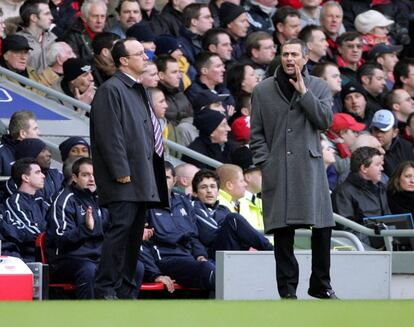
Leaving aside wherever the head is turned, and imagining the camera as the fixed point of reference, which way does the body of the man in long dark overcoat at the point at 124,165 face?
to the viewer's right

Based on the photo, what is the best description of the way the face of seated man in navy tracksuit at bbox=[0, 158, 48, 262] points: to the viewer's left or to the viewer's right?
to the viewer's right

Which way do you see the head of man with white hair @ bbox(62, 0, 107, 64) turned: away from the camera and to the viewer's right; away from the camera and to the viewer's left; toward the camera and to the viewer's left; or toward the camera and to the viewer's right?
toward the camera and to the viewer's right

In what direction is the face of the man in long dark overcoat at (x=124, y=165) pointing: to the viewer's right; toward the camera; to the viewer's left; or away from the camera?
to the viewer's right

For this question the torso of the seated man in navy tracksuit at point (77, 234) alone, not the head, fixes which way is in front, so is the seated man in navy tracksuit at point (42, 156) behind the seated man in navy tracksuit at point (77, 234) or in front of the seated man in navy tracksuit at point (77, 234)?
behind

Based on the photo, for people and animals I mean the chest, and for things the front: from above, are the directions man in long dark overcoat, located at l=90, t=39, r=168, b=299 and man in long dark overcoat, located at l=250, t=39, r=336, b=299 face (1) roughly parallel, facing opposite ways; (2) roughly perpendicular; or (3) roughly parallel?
roughly perpendicular

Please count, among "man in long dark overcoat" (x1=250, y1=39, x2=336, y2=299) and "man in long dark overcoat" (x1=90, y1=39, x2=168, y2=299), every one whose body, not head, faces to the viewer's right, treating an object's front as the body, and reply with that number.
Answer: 1
